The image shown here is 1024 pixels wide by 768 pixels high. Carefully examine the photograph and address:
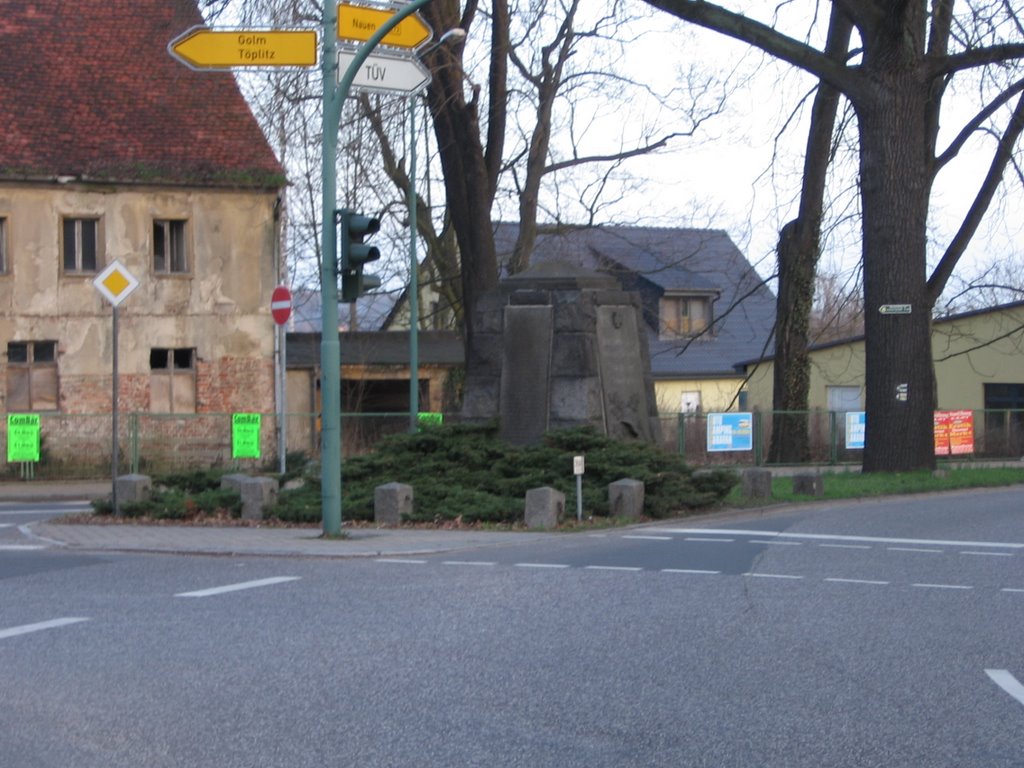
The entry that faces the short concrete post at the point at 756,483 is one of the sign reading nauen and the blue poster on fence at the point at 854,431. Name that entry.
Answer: the blue poster on fence

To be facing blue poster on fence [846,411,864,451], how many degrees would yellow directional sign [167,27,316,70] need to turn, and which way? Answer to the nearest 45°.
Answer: approximately 135° to its left

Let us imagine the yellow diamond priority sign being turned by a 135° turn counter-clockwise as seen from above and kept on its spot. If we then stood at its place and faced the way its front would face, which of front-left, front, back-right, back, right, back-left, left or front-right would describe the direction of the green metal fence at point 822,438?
front

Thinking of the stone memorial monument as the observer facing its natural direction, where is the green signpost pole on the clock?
The green signpost pole is roughly at 1 o'clock from the stone memorial monument.
